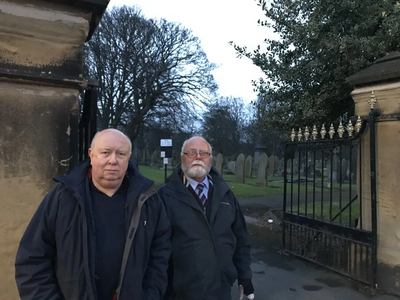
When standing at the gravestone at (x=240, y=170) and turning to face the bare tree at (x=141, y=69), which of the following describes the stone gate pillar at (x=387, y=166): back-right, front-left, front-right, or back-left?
back-left

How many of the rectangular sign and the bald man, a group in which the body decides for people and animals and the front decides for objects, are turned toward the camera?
2

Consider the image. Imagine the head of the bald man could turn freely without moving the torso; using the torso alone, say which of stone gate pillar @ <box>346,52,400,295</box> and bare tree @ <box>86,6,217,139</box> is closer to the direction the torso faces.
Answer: the stone gate pillar

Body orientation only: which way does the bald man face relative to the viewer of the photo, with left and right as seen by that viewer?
facing the viewer

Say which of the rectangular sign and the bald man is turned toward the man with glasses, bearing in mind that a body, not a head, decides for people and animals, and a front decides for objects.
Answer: the rectangular sign

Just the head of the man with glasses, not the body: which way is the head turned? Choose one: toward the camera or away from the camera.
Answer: toward the camera

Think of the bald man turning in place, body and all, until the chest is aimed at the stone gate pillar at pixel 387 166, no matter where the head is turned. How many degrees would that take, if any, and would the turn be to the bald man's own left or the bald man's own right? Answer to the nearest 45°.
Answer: approximately 90° to the bald man's own left

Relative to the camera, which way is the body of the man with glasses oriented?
toward the camera

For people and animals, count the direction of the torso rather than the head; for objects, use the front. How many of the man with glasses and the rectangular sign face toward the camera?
2

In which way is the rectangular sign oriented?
toward the camera

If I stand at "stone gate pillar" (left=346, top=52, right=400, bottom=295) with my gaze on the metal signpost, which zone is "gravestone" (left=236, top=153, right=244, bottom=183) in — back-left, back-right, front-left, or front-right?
front-right

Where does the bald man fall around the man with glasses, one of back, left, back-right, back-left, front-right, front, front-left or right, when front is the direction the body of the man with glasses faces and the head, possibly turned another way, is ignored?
front-right

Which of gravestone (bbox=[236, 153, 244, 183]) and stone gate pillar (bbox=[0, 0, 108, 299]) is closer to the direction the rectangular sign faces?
the stone gate pillar

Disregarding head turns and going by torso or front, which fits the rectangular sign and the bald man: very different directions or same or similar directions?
same or similar directions

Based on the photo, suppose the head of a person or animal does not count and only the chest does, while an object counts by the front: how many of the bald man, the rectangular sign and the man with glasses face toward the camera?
3
